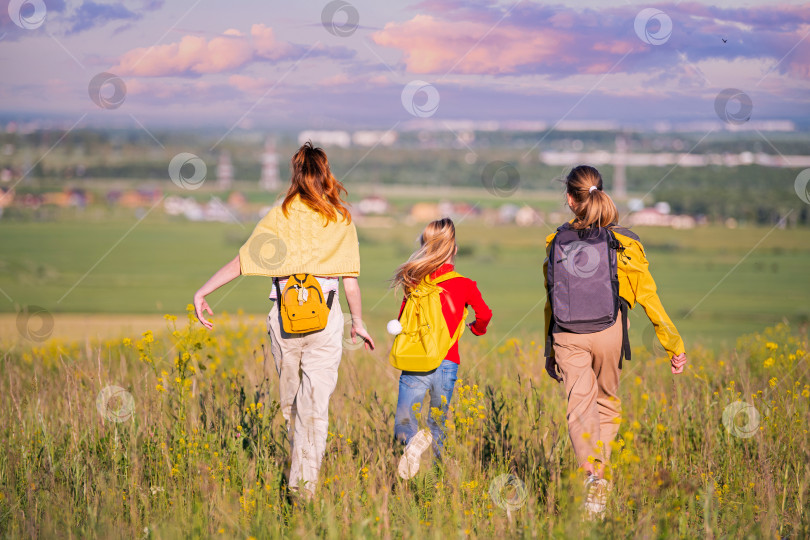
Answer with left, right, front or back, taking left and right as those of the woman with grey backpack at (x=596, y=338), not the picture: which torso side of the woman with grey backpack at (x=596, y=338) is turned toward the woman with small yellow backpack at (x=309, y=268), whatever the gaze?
left

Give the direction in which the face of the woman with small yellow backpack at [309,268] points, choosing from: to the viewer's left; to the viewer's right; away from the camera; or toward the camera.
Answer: away from the camera

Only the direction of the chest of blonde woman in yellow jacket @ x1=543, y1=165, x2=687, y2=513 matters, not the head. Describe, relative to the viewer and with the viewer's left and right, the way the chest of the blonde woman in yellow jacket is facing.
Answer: facing away from the viewer

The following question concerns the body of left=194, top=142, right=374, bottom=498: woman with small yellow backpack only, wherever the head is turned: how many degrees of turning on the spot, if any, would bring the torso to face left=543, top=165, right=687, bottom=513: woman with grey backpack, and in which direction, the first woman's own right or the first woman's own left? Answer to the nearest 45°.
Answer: approximately 90° to the first woman's own right

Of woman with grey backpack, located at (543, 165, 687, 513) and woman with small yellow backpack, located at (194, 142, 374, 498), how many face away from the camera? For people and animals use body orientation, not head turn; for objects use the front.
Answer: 2

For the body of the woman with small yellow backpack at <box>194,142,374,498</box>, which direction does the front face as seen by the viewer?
away from the camera
